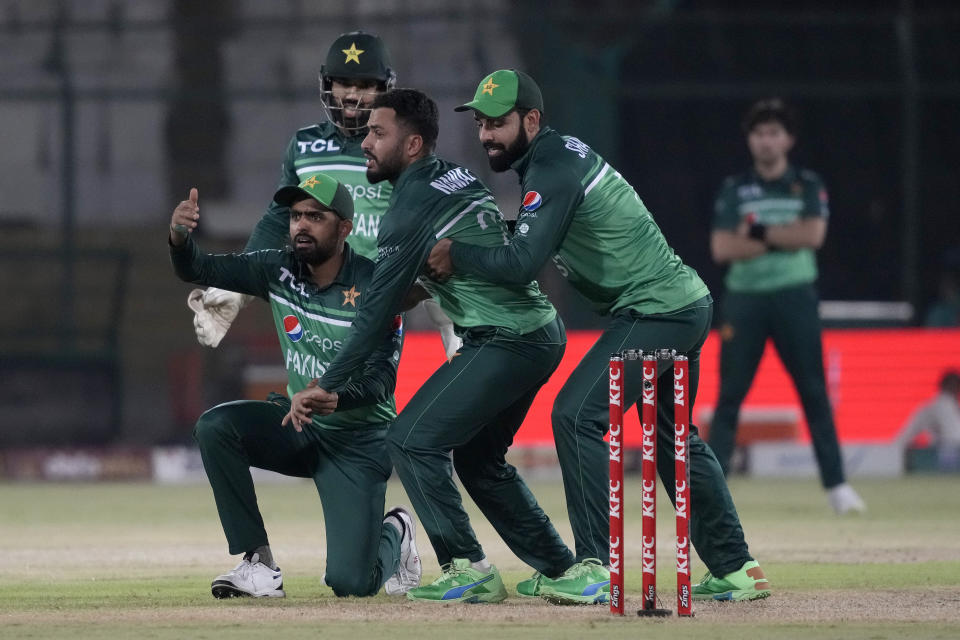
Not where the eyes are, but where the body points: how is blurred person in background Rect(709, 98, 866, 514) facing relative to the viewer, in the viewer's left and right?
facing the viewer

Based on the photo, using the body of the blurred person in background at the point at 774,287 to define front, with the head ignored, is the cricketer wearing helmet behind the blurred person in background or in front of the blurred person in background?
in front

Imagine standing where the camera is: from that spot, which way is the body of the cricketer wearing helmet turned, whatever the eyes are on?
toward the camera

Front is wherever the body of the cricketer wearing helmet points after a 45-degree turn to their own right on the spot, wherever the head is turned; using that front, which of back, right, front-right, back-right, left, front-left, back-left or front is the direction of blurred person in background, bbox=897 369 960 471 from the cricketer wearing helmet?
back

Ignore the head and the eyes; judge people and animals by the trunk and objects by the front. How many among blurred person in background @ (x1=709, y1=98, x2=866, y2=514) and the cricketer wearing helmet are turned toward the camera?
2

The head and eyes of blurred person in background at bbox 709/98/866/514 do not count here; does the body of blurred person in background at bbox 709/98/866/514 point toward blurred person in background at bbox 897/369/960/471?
no

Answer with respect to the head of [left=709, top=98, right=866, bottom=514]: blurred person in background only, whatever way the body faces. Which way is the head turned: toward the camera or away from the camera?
toward the camera

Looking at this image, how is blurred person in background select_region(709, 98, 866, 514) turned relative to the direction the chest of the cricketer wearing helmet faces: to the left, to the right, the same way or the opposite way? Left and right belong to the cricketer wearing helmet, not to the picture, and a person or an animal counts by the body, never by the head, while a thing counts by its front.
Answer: the same way

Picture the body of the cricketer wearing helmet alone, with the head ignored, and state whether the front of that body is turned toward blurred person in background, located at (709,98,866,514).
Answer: no
